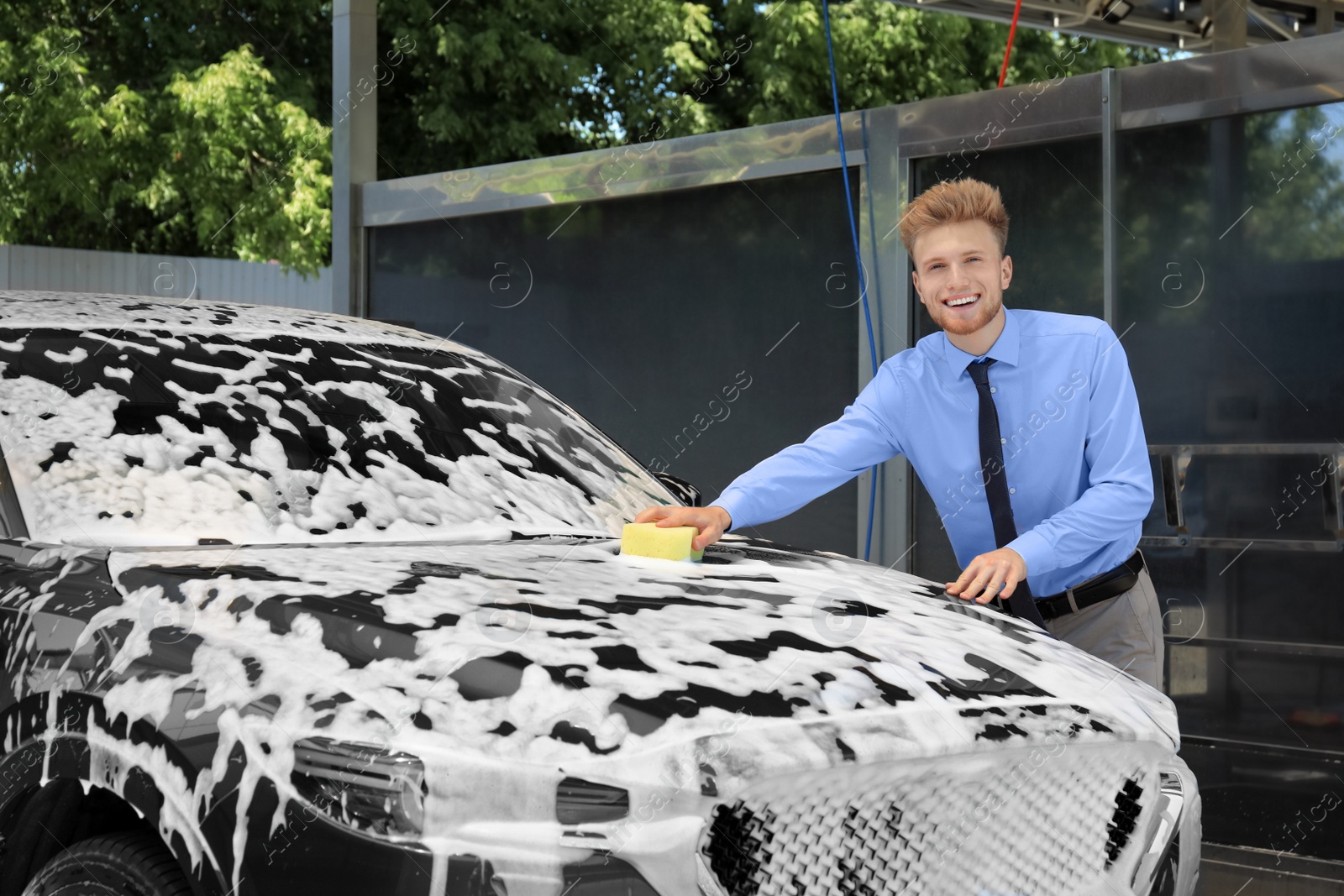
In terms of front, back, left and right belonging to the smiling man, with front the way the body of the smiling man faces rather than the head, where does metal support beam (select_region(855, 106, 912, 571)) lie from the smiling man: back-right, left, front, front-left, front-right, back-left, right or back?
back-right

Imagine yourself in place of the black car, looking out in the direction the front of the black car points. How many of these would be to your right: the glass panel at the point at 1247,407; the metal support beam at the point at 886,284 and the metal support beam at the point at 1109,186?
0

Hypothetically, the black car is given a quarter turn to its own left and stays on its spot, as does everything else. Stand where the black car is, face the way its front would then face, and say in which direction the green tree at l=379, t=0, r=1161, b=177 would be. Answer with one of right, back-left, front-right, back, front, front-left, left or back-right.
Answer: front-left

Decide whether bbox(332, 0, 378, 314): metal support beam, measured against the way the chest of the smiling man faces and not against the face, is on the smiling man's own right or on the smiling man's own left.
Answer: on the smiling man's own right

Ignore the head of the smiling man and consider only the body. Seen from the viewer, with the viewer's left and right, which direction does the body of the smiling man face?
facing the viewer and to the left of the viewer

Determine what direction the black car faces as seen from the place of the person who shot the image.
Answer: facing the viewer and to the right of the viewer

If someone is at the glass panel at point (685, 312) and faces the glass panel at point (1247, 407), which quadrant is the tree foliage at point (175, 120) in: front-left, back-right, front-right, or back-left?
back-left

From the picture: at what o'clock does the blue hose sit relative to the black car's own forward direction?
The blue hose is roughly at 8 o'clock from the black car.

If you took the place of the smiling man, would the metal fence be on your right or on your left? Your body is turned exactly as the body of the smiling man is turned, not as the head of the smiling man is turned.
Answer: on your right

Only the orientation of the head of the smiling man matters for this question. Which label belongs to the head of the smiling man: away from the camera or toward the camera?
toward the camera

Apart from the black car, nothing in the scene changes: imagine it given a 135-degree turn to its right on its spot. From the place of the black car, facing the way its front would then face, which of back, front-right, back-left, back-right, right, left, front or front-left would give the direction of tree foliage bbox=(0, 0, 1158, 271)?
right

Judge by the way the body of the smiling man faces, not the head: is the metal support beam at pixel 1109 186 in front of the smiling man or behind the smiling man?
behind

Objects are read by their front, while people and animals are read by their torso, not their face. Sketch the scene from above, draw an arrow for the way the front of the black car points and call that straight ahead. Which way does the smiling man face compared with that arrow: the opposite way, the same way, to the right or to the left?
to the right

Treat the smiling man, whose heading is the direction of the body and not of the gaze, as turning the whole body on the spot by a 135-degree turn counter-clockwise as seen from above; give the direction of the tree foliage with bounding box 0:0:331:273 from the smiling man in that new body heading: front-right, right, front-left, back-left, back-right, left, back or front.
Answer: back-left

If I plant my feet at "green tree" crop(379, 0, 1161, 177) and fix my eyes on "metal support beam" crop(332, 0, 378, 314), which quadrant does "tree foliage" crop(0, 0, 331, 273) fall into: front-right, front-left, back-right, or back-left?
front-right

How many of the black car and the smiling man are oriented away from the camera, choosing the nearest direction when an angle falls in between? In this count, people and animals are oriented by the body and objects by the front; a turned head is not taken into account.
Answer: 0

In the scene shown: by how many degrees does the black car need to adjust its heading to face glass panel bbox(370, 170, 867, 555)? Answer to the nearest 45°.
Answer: approximately 135° to its left

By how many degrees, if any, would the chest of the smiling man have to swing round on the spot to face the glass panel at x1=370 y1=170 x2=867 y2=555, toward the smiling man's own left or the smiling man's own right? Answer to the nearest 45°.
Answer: approximately 135° to the smiling man's own right
